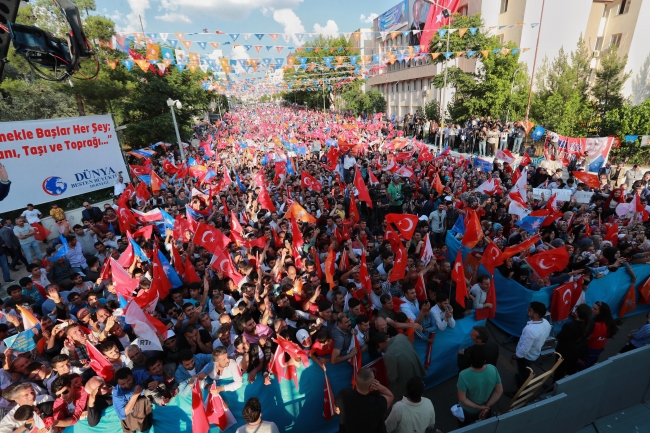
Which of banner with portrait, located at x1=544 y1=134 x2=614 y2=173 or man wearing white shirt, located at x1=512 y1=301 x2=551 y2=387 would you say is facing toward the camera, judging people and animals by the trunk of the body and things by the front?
the banner with portrait

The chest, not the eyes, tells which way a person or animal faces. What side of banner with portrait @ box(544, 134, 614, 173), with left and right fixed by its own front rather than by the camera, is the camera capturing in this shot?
front

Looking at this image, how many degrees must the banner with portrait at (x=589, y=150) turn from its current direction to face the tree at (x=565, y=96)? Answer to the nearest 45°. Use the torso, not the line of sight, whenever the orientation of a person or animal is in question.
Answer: approximately 180°

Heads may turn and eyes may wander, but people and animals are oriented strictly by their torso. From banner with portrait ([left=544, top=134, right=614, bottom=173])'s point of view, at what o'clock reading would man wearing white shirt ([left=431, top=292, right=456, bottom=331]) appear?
The man wearing white shirt is roughly at 12 o'clock from the banner with portrait.

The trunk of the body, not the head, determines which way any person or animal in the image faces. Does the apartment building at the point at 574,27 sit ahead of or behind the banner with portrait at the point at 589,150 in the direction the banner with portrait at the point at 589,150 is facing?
behind

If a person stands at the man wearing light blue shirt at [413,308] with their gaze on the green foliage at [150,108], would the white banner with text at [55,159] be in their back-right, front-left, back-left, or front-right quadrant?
front-left

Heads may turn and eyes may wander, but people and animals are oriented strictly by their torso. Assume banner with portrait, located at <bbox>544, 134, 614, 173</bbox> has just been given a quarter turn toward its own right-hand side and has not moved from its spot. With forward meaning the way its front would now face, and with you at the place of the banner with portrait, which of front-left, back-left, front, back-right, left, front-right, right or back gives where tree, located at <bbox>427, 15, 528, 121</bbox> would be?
front-right

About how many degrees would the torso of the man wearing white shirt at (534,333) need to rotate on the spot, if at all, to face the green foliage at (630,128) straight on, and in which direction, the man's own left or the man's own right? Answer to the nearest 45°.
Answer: approximately 45° to the man's own right

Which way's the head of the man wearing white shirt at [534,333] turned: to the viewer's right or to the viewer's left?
to the viewer's left

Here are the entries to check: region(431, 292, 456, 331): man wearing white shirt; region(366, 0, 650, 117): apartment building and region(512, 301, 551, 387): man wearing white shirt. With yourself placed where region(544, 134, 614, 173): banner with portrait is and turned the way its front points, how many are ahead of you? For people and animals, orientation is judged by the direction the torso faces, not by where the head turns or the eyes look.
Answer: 2

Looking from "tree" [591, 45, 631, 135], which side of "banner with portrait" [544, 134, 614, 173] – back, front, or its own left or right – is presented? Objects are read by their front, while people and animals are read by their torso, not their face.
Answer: back

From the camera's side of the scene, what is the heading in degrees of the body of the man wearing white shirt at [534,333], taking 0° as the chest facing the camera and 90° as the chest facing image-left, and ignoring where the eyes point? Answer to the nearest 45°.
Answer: approximately 135°

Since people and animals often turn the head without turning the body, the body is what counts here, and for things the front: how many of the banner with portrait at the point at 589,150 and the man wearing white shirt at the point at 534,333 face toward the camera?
1

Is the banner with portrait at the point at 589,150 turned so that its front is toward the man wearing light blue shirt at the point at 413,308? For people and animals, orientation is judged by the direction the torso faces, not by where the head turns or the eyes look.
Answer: yes

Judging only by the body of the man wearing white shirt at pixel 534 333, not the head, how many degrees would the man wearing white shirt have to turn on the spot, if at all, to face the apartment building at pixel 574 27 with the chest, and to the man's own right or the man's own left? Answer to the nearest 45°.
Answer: approximately 45° to the man's own right
